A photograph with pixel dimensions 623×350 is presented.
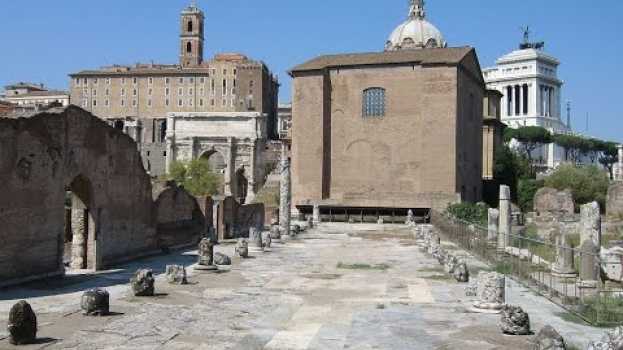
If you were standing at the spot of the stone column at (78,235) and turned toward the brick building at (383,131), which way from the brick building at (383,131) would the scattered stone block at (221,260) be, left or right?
right

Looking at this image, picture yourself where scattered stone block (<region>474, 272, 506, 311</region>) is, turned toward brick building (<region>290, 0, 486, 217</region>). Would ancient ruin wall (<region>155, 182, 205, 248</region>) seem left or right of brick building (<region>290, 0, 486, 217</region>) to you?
left

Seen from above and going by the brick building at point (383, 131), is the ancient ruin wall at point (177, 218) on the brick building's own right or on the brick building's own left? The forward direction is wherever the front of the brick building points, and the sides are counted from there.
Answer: on the brick building's own left

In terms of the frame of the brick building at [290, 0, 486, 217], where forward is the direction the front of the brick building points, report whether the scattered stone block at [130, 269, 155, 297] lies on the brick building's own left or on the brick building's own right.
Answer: on the brick building's own left
